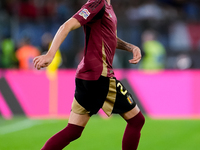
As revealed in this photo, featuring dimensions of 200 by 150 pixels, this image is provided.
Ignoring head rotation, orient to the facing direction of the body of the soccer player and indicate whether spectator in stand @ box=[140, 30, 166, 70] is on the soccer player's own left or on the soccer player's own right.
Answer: on the soccer player's own left
